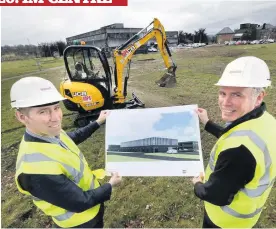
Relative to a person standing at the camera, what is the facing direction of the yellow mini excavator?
facing to the right of the viewer

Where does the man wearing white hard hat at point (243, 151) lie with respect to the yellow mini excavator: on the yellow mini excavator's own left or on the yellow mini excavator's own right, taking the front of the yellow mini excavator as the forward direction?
on the yellow mini excavator's own right

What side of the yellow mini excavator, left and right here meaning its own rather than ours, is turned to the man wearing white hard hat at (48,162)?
right
